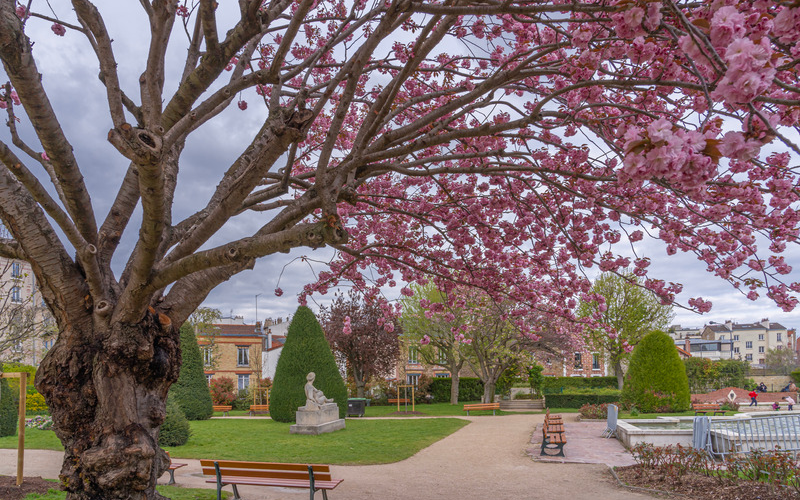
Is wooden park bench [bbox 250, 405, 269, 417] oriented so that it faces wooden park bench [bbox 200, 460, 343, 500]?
yes

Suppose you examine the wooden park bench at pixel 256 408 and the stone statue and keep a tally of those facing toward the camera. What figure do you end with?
1
